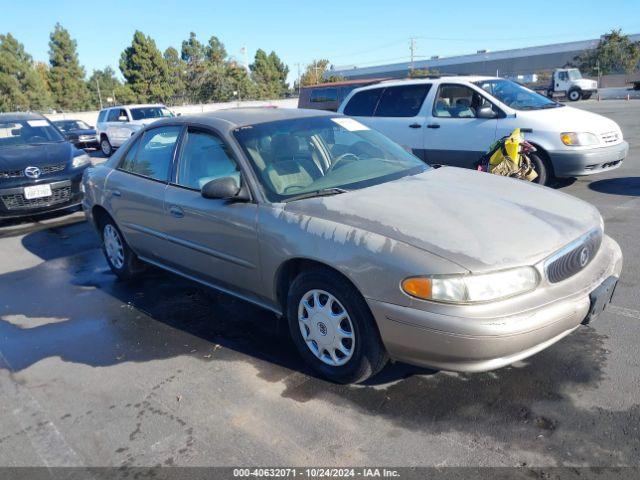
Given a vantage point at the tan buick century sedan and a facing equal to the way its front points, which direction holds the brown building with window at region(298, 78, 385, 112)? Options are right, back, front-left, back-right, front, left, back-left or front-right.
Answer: back-left

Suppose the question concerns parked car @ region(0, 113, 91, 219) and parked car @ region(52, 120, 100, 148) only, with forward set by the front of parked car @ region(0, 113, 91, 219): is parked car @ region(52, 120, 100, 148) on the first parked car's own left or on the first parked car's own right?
on the first parked car's own left

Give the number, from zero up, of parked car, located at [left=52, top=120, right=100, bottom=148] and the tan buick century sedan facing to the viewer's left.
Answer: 0

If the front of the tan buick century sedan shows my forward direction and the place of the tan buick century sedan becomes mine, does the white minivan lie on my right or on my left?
on my left

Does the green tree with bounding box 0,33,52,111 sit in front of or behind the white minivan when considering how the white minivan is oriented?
behind

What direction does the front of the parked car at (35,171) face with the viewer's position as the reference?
facing the viewer and to the right of the viewer

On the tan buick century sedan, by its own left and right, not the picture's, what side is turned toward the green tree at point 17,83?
back

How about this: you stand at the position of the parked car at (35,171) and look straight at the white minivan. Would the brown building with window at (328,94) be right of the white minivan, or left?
left

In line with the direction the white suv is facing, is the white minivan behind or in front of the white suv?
in front
